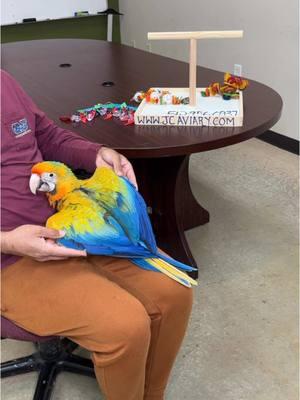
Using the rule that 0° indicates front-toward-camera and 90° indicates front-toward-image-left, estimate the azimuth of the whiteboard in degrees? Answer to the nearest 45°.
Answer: approximately 0°

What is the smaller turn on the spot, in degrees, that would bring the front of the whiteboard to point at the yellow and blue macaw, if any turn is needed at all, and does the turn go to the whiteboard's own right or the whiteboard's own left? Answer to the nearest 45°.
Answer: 0° — it already faces it

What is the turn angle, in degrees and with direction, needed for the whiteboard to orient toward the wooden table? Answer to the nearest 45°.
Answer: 0° — it already faces it

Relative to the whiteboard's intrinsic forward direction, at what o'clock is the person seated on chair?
The person seated on chair is roughly at 12 o'clock from the whiteboard.

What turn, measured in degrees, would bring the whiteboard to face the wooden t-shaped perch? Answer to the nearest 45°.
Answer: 0° — it already faces it

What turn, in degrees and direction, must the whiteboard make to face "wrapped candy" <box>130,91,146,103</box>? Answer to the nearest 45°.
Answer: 0° — it already faces it
